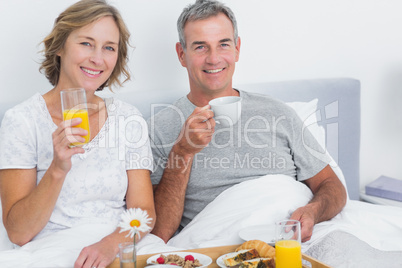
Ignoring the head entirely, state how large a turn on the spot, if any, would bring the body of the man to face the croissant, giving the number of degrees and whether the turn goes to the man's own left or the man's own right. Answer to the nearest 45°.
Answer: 0° — they already face it

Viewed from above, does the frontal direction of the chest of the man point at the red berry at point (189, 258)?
yes

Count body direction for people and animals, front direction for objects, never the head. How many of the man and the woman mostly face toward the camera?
2

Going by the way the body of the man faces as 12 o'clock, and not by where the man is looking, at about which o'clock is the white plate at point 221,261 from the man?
The white plate is roughly at 12 o'clock from the man.

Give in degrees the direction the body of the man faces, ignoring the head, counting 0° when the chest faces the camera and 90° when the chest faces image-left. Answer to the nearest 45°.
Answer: approximately 0°
